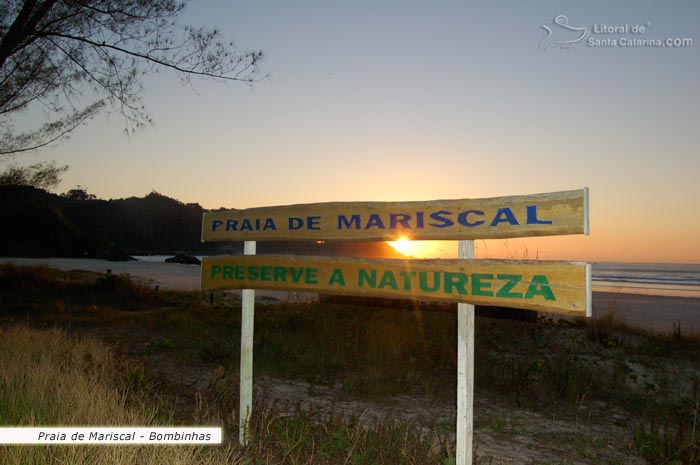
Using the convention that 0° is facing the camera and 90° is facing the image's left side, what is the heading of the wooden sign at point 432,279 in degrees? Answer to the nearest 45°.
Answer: approximately 45°

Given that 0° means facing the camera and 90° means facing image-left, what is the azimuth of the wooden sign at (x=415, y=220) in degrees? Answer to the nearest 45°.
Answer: approximately 45°

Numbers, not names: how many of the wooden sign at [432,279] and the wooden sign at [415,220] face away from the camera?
0
